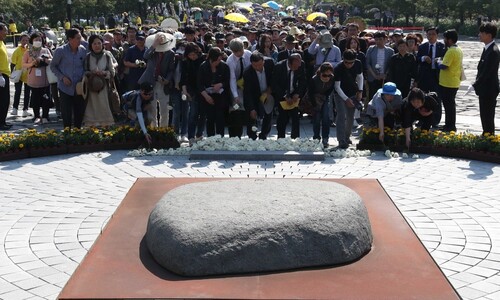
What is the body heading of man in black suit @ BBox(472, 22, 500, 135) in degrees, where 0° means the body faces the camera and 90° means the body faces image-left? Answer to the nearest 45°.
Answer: approximately 90°

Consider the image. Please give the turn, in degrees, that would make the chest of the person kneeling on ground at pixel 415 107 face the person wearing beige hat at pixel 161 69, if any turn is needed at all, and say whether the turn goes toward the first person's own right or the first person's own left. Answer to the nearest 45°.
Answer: approximately 45° to the first person's own right

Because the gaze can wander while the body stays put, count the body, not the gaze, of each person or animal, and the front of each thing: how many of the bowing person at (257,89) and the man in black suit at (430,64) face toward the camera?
2
